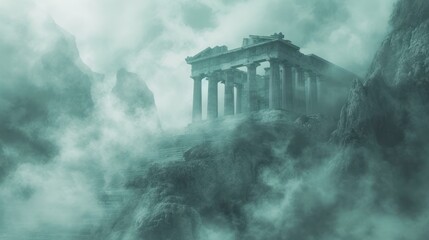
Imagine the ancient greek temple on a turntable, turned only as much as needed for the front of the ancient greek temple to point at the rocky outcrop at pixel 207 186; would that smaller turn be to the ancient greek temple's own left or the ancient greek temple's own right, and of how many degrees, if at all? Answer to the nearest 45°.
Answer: approximately 45° to the ancient greek temple's own left

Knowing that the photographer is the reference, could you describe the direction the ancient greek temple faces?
facing the viewer and to the left of the viewer

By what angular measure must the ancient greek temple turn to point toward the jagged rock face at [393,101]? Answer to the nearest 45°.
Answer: approximately 90° to its left
